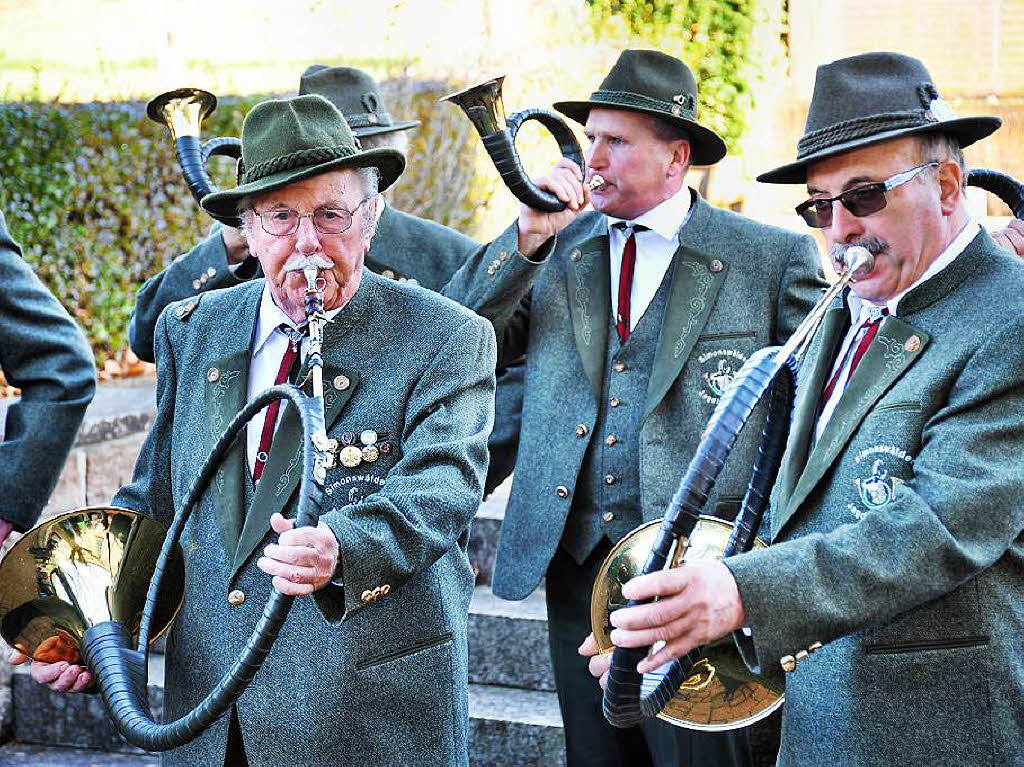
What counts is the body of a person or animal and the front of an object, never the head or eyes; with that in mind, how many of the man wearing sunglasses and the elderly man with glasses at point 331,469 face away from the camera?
0

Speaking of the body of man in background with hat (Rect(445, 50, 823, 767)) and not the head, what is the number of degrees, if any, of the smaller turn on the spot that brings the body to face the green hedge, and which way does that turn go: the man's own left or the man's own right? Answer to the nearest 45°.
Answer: approximately 90° to the man's own right

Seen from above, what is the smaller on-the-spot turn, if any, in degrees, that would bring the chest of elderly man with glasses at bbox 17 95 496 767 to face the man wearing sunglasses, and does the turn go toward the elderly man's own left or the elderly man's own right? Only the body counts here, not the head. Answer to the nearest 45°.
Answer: approximately 90° to the elderly man's own left

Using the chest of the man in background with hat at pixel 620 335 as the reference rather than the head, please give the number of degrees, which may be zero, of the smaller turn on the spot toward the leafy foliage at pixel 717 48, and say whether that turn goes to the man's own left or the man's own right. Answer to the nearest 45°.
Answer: approximately 135° to the man's own right

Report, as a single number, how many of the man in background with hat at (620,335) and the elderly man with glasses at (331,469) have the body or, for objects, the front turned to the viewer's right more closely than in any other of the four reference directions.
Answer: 0

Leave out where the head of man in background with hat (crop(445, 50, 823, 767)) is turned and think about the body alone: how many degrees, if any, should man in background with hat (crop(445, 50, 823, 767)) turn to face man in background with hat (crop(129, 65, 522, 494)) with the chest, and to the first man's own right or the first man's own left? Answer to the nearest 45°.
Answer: approximately 90° to the first man's own right

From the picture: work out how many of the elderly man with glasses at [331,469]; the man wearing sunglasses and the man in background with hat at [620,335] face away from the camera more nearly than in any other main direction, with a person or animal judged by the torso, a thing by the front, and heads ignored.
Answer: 0

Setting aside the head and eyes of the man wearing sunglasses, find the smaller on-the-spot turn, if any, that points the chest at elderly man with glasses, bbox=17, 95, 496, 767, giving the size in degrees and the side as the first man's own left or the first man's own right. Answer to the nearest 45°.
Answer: approximately 45° to the first man's own right

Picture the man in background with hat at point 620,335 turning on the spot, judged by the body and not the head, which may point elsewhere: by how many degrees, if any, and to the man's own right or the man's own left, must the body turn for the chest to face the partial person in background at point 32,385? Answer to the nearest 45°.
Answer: approximately 45° to the man's own right

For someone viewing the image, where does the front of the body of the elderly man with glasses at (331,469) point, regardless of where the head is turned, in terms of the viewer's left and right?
facing the viewer and to the left of the viewer

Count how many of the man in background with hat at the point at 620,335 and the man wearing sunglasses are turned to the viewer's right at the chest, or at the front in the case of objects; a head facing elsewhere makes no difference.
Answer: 0

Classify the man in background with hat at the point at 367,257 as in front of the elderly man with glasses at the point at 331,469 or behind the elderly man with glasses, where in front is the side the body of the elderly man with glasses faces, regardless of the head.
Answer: behind
